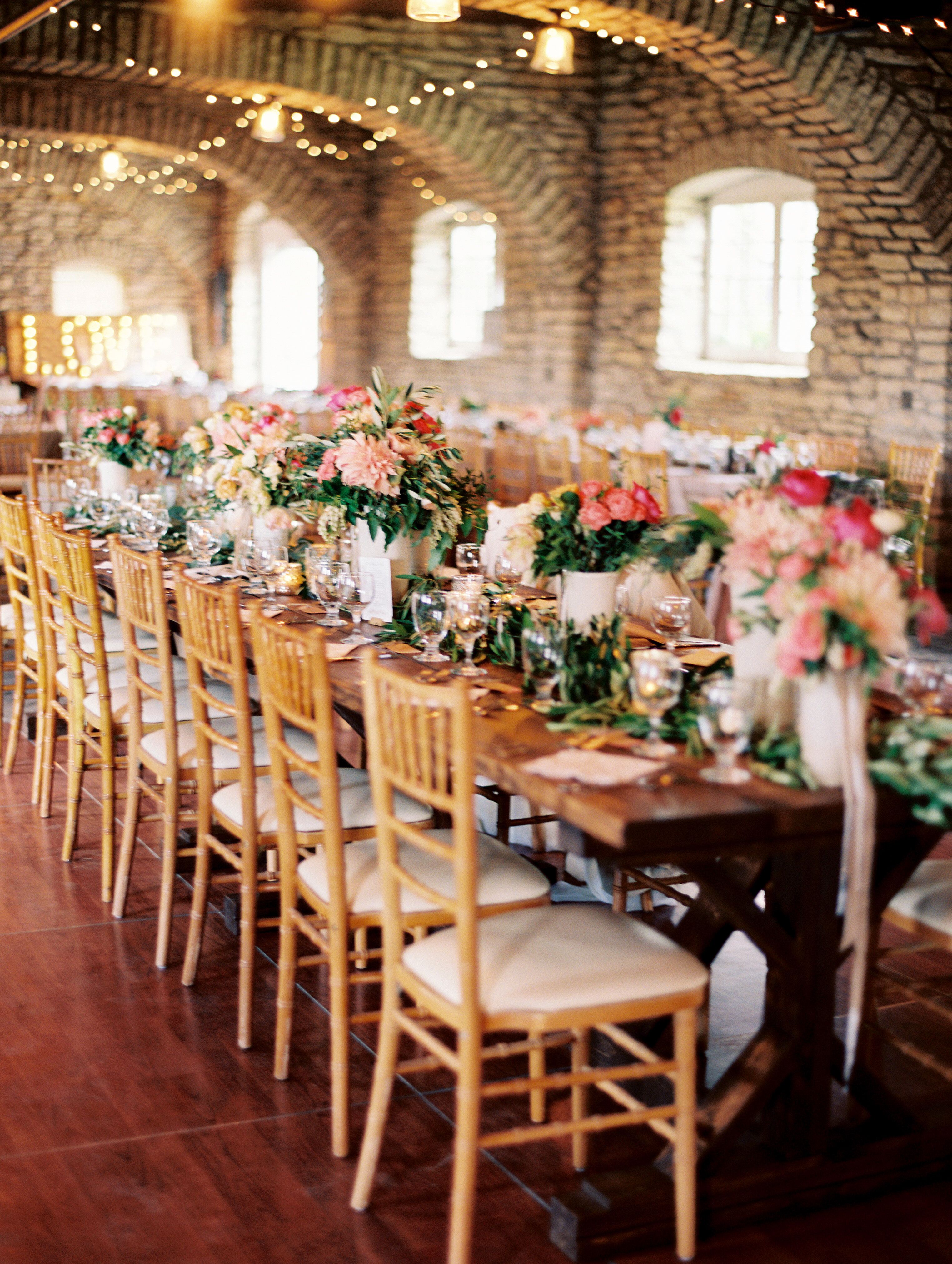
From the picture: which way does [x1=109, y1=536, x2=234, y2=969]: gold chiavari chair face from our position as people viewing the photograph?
facing away from the viewer and to the right of the viewer

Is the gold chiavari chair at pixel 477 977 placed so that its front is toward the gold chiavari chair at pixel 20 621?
no

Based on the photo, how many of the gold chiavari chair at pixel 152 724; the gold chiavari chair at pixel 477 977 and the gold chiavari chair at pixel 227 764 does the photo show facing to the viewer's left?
0

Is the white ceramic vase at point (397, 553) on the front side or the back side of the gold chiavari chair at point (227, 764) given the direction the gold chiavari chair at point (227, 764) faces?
on the front side

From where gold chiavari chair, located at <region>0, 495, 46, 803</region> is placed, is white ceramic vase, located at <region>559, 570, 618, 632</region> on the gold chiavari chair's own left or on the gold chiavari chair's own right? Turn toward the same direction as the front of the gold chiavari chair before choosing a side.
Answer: on the gold chiavari chair's own right

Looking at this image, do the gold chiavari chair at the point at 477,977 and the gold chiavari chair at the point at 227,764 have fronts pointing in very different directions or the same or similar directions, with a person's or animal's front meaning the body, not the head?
same or similar directions

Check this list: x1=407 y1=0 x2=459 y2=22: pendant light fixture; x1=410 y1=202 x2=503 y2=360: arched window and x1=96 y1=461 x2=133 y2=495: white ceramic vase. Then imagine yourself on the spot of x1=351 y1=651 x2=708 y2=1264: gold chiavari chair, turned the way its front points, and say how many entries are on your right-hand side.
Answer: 0

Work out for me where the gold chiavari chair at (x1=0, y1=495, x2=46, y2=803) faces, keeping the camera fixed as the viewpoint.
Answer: facing away from the viewer and to the right of the viewer

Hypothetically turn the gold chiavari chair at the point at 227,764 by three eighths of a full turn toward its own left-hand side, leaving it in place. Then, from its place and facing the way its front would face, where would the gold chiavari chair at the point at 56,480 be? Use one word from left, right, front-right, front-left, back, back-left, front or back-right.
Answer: right

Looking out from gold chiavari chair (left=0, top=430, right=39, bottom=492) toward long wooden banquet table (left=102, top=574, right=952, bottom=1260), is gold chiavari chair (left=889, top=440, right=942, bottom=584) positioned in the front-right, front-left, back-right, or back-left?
front-left

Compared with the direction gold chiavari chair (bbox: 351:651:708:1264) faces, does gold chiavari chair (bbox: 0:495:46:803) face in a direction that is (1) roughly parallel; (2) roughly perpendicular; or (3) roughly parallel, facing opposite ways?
roughly parallel

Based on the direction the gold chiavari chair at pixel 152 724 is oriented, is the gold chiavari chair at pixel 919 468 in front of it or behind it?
in front

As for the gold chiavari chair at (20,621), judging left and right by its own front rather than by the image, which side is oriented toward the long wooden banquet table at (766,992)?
right

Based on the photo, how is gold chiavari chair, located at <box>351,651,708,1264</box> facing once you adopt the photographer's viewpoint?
facing away from the viewer and to the right of the viewer

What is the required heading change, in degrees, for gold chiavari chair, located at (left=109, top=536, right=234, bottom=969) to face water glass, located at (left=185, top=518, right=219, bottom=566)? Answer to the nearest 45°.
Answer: approximately 45° to its left

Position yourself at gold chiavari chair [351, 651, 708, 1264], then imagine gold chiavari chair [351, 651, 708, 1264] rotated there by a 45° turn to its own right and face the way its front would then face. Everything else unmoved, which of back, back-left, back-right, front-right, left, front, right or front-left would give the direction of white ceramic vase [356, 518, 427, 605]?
left

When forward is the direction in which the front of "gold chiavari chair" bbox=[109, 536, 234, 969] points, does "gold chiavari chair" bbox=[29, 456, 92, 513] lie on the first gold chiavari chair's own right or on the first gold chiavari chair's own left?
on the first gold chiavari chair's own left

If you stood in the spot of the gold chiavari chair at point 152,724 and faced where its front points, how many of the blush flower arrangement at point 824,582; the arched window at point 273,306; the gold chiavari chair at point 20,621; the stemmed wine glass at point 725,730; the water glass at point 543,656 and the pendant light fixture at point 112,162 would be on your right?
3

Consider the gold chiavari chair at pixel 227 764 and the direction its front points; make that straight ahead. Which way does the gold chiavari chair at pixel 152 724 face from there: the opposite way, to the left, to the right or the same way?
the same way
